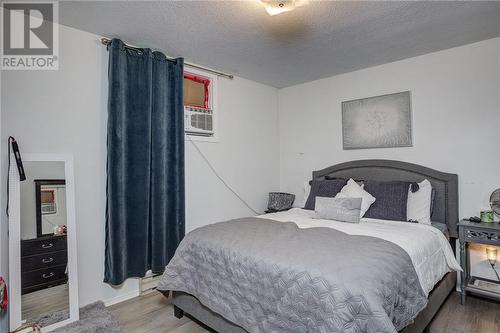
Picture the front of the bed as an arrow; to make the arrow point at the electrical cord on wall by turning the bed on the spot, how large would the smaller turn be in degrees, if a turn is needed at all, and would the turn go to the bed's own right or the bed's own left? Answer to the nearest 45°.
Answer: approximately 90° to the bed's own right

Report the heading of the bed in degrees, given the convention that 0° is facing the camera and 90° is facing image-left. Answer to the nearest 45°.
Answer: approximately 45°

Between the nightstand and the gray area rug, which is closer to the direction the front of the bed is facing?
the gray area rug

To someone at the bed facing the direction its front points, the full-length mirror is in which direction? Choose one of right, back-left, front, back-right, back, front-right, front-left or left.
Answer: front-right

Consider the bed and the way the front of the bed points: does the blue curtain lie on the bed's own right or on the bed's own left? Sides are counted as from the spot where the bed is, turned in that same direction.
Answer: on the bed's own right
